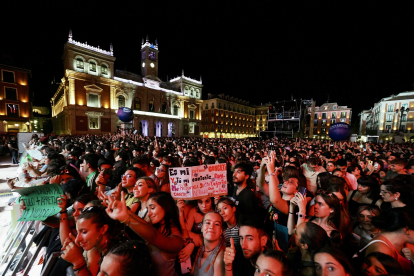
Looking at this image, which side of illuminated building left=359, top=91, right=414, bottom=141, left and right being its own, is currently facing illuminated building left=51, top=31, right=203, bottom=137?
front

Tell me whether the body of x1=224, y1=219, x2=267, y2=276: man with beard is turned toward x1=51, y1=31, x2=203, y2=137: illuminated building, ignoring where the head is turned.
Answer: no

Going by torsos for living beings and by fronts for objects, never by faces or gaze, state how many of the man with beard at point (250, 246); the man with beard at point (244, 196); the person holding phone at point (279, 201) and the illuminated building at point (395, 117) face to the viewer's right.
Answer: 0

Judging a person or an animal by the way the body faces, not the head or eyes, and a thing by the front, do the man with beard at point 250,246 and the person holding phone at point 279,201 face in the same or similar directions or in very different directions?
same or similar directions

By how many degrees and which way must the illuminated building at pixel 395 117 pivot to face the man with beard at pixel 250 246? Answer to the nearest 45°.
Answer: approximately 45° to its left

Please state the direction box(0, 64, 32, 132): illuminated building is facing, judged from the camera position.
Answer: facing the viewer and to the right of the viewer

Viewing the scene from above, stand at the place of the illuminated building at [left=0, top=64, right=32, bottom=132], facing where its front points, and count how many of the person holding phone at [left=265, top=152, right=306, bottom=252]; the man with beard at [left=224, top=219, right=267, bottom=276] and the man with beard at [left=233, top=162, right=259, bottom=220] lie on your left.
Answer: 0

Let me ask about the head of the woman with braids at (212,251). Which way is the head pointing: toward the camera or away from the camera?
toward the camera

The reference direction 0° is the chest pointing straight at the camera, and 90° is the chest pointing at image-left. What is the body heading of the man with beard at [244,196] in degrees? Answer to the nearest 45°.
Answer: approximately 45°

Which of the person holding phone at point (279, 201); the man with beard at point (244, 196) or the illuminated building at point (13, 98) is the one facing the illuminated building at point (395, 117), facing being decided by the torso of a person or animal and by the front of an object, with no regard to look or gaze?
the illuminated building at point (13, 98)

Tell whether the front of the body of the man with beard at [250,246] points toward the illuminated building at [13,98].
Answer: no

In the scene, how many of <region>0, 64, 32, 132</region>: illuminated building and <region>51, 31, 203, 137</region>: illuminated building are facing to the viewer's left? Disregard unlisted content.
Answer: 0

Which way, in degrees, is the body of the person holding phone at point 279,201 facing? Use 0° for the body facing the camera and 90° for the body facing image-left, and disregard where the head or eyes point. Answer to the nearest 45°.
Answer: approximately 45°

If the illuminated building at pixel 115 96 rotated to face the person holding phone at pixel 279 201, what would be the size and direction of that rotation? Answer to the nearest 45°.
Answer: approximately 45° to its right

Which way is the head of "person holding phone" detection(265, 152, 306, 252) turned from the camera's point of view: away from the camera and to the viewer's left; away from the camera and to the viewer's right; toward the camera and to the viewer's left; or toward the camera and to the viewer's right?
toward the camera and to the viewer's left

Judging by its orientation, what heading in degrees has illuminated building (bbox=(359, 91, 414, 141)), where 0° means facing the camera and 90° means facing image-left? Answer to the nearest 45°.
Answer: approximately 45°

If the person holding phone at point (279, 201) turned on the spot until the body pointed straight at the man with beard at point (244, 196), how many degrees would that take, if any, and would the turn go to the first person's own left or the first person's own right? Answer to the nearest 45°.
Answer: approximately 45° to the first person's own right

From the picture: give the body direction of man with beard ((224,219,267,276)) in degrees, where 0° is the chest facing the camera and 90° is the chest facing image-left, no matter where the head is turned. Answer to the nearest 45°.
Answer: approximately 45°
